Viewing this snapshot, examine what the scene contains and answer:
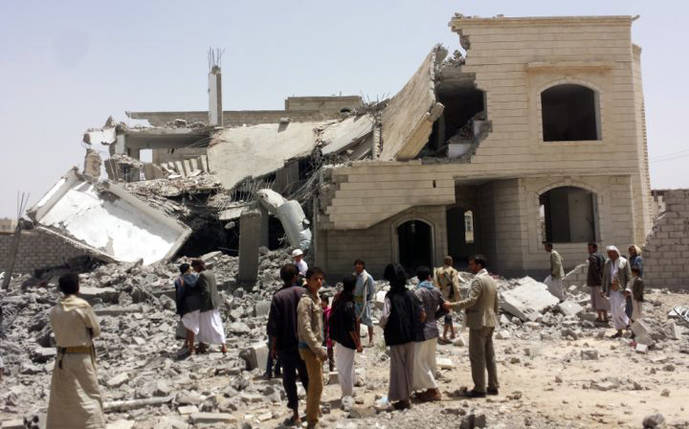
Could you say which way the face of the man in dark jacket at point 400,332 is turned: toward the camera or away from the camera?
away from the camera

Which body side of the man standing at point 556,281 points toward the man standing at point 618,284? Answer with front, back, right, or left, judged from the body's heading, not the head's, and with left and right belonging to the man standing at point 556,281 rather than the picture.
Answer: left

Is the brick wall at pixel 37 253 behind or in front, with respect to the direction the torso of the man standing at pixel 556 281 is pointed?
in front

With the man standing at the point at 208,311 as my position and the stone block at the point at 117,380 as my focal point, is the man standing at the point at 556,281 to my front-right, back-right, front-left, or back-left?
back-left

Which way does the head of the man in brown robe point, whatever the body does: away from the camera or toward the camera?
away from the camera

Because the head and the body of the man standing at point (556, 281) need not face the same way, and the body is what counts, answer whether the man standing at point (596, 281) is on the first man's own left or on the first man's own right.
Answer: on the first man's own left

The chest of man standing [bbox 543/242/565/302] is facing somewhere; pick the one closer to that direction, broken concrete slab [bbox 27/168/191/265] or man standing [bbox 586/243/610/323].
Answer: the broken concrete slab

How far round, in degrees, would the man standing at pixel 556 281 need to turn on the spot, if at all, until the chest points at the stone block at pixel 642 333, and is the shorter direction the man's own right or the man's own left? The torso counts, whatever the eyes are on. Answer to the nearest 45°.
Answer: approximately 90° to the man's own left
